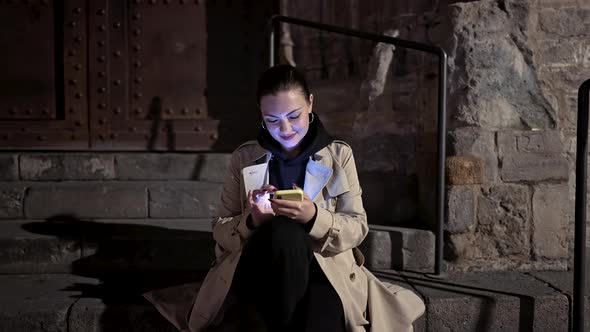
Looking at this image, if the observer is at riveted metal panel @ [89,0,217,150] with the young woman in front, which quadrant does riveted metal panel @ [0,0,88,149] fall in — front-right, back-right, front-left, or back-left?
back-right

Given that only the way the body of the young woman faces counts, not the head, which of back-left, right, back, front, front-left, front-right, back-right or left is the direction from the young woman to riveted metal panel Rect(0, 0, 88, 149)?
back-right

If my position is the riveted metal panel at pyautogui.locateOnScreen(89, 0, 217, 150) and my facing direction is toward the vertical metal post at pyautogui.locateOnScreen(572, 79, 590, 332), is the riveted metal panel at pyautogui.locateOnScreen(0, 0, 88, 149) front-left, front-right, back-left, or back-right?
back-right

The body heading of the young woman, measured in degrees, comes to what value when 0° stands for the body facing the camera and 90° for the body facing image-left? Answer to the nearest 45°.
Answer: approximately 0°

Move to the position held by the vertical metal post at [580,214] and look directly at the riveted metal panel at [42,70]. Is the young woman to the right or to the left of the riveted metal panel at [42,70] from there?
left

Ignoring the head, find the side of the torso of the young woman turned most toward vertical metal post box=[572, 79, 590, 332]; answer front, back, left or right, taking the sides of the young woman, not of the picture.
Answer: left

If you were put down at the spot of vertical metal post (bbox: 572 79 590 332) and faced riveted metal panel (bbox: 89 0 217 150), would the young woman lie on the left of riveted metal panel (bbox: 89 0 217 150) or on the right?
left

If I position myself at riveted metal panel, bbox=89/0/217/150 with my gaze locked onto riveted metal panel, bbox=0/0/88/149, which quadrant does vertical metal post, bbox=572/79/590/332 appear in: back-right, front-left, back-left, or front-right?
back-left

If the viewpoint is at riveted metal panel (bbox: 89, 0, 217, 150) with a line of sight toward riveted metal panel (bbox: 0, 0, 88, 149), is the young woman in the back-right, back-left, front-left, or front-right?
back-left

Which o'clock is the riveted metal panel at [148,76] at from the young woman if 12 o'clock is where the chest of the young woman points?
The riveted metal panel is roughly at 5 o'clock from the young woman.
